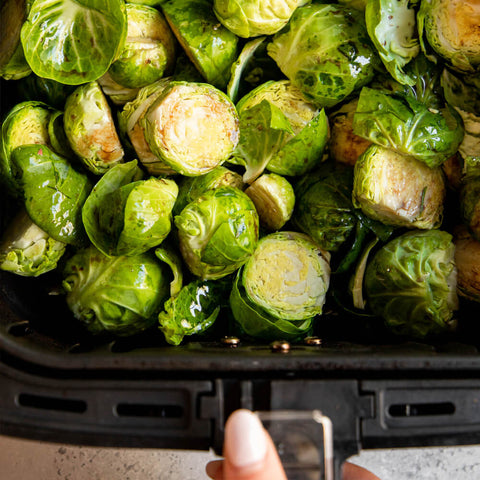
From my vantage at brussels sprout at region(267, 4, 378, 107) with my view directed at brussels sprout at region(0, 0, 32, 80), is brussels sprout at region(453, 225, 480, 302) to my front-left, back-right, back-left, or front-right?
back-left

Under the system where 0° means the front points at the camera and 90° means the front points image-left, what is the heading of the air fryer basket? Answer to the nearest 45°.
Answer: approximately 0°
